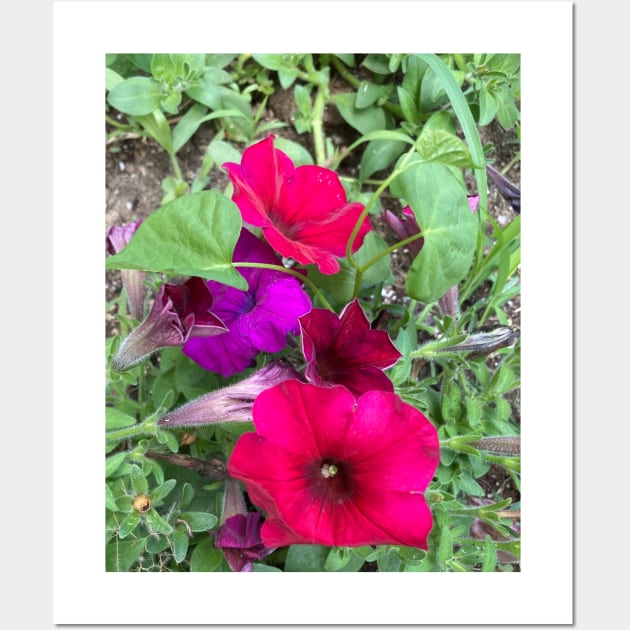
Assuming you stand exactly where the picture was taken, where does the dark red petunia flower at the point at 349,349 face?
facing the viewer and to the right of the viewer

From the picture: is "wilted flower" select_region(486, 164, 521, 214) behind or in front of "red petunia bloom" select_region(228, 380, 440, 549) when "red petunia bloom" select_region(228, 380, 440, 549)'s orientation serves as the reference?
behind

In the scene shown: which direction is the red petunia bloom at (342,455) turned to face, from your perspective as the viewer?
facing the viewer

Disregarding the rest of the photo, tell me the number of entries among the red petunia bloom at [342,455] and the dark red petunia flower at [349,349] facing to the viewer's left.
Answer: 0
